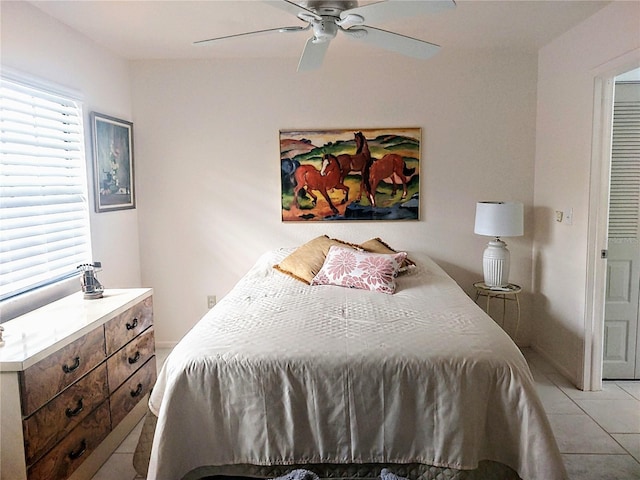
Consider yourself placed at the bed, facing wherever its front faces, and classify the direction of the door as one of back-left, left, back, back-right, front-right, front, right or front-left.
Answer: back-left

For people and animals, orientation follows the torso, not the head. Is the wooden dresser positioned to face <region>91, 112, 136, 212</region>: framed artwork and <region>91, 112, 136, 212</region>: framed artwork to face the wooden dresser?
no

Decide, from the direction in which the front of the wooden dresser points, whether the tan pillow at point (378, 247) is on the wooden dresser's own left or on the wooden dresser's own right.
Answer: on the wooden dresser's own left

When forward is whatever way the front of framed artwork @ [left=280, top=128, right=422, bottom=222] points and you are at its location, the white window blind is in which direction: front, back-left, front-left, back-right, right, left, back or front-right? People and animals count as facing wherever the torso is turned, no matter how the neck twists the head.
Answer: front-right

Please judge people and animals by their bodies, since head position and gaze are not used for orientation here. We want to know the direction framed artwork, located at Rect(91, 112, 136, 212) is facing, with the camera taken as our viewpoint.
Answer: facing the viewer and to the right of the viewer

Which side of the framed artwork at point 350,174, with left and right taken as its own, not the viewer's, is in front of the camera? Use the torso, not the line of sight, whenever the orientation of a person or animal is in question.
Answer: front

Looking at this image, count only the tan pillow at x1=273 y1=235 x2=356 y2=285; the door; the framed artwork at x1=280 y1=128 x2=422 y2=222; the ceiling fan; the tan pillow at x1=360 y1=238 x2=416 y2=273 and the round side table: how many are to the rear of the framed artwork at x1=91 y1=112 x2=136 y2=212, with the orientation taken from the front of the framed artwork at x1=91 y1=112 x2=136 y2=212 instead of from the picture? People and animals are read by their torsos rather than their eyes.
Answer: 0

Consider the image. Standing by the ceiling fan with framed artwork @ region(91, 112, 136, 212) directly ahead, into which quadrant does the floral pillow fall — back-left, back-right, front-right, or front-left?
front-right

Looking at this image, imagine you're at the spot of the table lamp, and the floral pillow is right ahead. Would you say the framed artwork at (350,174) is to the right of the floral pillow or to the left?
right

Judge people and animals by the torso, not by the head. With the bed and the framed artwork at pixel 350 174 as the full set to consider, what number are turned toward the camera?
2

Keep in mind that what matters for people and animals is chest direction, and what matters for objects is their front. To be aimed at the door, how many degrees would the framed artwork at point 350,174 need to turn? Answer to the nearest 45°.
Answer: approximately 90° to its left

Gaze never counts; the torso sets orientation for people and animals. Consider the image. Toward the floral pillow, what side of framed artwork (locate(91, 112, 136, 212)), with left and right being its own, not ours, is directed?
front

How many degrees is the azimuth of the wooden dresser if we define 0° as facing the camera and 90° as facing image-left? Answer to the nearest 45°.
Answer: approximately 315°

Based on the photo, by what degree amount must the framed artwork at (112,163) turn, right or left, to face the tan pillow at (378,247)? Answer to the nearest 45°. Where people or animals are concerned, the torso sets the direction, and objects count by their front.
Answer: approximately 45° to its left

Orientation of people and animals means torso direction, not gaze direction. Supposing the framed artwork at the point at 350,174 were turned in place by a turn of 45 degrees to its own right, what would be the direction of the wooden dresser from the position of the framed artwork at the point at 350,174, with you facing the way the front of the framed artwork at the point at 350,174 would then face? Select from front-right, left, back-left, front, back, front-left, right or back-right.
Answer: front

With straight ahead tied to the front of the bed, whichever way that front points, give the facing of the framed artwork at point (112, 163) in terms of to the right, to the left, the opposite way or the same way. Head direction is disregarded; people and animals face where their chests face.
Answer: to the left

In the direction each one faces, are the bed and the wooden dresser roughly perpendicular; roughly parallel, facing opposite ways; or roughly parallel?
roughly perpendicular

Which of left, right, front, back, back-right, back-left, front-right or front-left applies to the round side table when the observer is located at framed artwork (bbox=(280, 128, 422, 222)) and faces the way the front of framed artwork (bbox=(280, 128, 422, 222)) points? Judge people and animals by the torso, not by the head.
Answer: left

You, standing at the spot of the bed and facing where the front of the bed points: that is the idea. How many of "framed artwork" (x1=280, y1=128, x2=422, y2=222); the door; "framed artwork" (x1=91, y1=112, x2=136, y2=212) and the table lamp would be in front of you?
0
